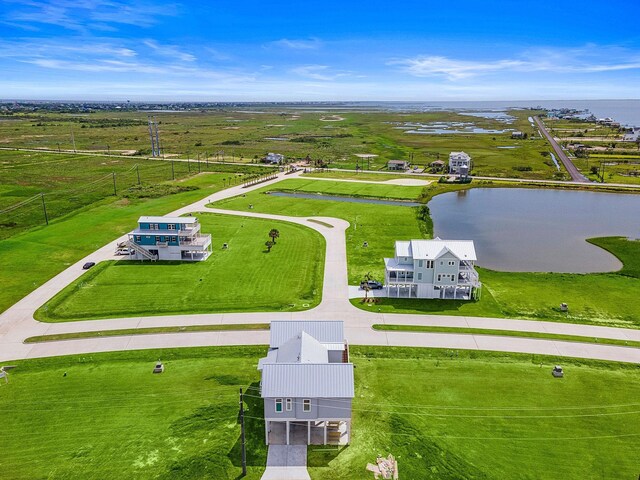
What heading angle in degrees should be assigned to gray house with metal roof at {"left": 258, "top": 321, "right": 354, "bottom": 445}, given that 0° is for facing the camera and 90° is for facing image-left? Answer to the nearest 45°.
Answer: approximately 0°
